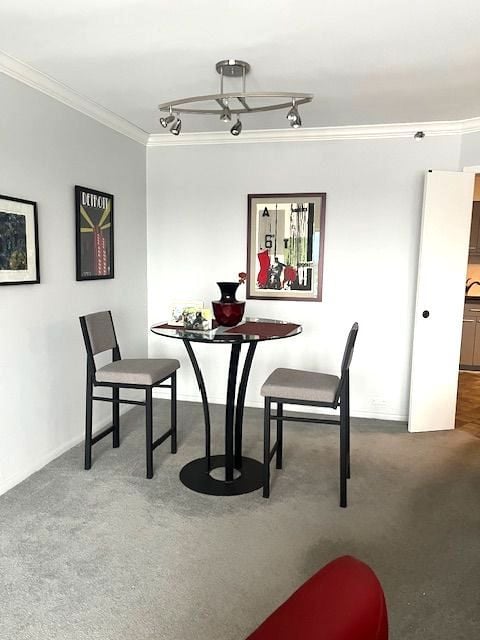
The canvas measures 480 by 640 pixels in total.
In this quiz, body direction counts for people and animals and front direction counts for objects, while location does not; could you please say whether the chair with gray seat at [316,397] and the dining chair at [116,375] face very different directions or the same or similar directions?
very different directions

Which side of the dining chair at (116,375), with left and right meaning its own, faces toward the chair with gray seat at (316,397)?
front

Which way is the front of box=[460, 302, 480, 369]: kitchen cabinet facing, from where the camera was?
facing the viewer

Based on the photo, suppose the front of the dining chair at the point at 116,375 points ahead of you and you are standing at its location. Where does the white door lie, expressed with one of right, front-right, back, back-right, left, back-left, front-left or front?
front-left

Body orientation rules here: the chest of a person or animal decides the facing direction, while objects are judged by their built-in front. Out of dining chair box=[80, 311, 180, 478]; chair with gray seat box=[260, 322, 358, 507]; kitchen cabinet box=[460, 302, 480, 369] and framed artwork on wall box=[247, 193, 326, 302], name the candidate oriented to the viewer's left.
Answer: the chair with gray seat

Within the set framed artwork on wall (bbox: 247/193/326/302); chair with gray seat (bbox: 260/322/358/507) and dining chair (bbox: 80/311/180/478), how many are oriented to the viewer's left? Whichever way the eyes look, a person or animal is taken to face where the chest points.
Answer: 1

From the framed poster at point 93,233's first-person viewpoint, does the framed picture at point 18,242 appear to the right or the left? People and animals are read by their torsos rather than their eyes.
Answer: on its right

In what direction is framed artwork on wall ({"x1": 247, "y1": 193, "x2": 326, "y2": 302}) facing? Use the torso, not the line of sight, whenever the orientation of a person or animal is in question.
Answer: toward the camera

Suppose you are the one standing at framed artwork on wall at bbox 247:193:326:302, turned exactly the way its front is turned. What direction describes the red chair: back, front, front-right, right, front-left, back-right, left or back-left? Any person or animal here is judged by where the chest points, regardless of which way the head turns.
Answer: front

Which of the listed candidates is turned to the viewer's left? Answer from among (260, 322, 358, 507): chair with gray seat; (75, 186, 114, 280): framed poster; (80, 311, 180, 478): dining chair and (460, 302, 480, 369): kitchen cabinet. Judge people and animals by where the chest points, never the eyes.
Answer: the chair with gray seat

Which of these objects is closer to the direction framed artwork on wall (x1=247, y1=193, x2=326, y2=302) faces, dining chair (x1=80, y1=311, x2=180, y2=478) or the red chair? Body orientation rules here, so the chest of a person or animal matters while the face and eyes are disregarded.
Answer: the red chair

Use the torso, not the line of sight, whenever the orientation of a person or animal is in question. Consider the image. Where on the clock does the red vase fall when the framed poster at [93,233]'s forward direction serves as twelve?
The red vase is roughly at 12 o'clock from the framed poster.

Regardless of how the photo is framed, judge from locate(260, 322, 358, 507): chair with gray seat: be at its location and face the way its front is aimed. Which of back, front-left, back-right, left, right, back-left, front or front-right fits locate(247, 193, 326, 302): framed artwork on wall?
right

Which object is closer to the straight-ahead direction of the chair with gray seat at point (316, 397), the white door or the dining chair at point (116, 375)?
the dining chair

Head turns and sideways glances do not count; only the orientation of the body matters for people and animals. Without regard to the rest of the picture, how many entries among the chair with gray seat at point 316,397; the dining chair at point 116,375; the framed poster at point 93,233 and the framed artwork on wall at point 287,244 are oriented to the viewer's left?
1

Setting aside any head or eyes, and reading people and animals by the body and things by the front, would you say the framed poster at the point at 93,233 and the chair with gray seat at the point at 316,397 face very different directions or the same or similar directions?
very different directions

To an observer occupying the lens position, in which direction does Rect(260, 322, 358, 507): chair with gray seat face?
facing to the left of the viewer

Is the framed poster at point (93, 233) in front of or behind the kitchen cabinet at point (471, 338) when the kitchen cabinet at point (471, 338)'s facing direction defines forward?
in front

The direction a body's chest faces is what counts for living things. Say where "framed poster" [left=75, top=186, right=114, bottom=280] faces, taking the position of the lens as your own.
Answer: facing the viewer and to the right of the viewer
